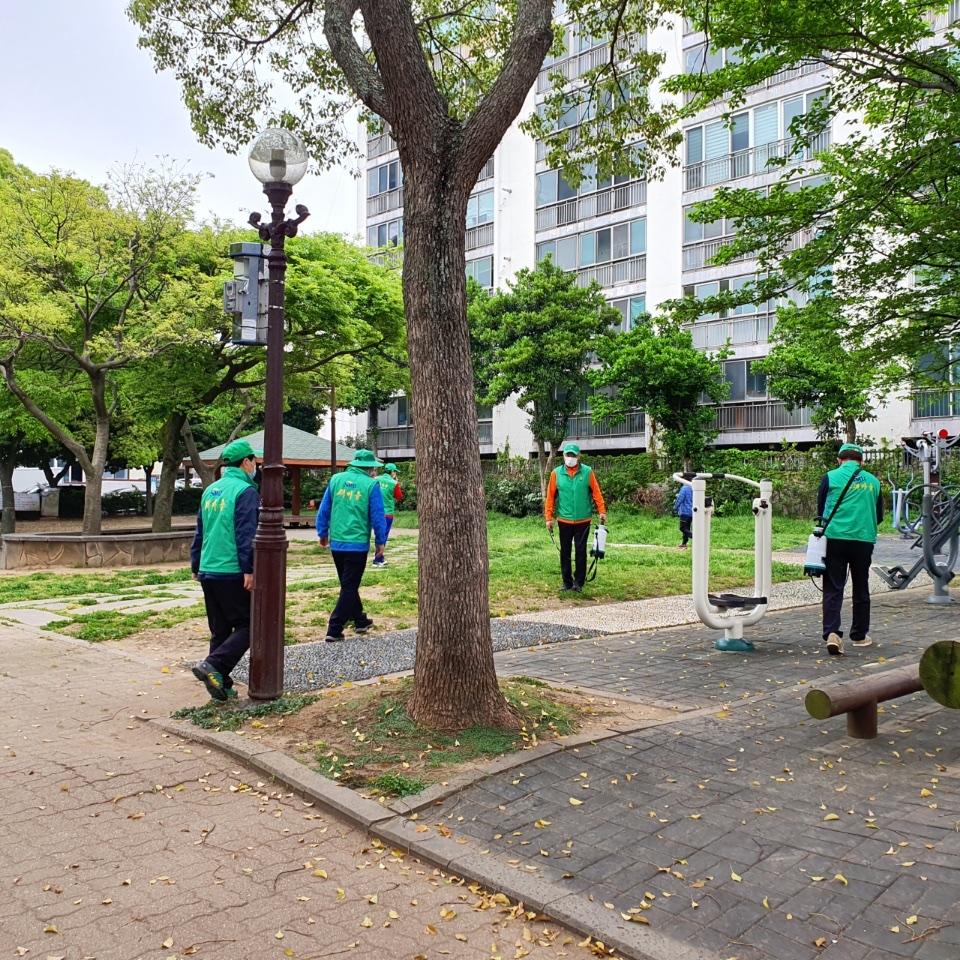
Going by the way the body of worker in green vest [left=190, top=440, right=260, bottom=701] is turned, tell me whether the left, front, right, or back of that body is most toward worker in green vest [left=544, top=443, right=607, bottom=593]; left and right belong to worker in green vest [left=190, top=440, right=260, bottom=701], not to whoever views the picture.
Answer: front

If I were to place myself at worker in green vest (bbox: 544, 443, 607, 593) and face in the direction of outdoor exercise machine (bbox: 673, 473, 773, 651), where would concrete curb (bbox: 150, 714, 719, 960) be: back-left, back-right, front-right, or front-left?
front-right

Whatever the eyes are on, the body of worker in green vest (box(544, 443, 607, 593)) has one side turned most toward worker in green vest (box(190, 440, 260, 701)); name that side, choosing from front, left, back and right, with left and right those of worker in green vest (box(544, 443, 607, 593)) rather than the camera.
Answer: front

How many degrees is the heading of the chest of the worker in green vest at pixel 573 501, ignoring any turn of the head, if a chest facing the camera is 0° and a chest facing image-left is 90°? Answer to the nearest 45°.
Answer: approximately 0°

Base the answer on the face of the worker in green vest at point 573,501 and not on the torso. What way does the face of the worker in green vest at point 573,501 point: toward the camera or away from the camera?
toward the camera

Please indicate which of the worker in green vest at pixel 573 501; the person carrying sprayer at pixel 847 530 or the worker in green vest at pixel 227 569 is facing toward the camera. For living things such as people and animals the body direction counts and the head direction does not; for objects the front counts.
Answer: the worker in green vest at pixel 573 501

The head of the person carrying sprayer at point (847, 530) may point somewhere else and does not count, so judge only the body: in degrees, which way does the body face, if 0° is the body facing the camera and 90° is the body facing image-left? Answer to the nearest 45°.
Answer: approximately 180°

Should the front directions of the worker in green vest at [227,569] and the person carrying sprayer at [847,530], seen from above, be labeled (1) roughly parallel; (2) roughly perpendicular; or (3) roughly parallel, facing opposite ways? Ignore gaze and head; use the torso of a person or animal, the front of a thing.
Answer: roughly parallel

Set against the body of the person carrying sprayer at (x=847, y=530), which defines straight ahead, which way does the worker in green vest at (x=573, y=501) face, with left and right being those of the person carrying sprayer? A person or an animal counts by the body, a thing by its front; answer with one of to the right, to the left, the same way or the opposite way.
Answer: the opposite way

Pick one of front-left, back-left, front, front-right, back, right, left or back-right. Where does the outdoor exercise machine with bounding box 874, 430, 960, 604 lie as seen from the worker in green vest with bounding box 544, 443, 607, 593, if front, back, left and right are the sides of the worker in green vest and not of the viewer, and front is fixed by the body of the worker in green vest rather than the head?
left

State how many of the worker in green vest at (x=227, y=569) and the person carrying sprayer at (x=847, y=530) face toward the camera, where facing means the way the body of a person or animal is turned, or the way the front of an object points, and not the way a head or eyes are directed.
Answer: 0

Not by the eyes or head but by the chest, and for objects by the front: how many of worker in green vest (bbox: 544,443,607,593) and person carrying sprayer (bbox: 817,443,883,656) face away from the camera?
1

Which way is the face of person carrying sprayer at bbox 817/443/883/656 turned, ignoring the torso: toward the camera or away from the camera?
away from the camera

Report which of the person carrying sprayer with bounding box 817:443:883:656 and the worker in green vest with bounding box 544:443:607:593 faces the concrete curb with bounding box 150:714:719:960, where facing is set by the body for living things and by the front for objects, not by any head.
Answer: the worker in green vest

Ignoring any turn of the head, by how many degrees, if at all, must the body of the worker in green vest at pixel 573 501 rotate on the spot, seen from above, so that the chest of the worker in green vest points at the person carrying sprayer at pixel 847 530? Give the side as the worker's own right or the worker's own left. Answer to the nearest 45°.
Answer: approximately 45° to the worker's own left

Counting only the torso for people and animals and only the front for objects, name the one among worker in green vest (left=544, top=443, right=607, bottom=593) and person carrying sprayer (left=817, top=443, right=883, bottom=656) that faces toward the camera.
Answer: the worker in green vest

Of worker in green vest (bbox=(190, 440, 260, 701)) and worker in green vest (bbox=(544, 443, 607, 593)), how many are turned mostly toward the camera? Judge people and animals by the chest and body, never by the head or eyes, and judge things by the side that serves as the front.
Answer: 1
